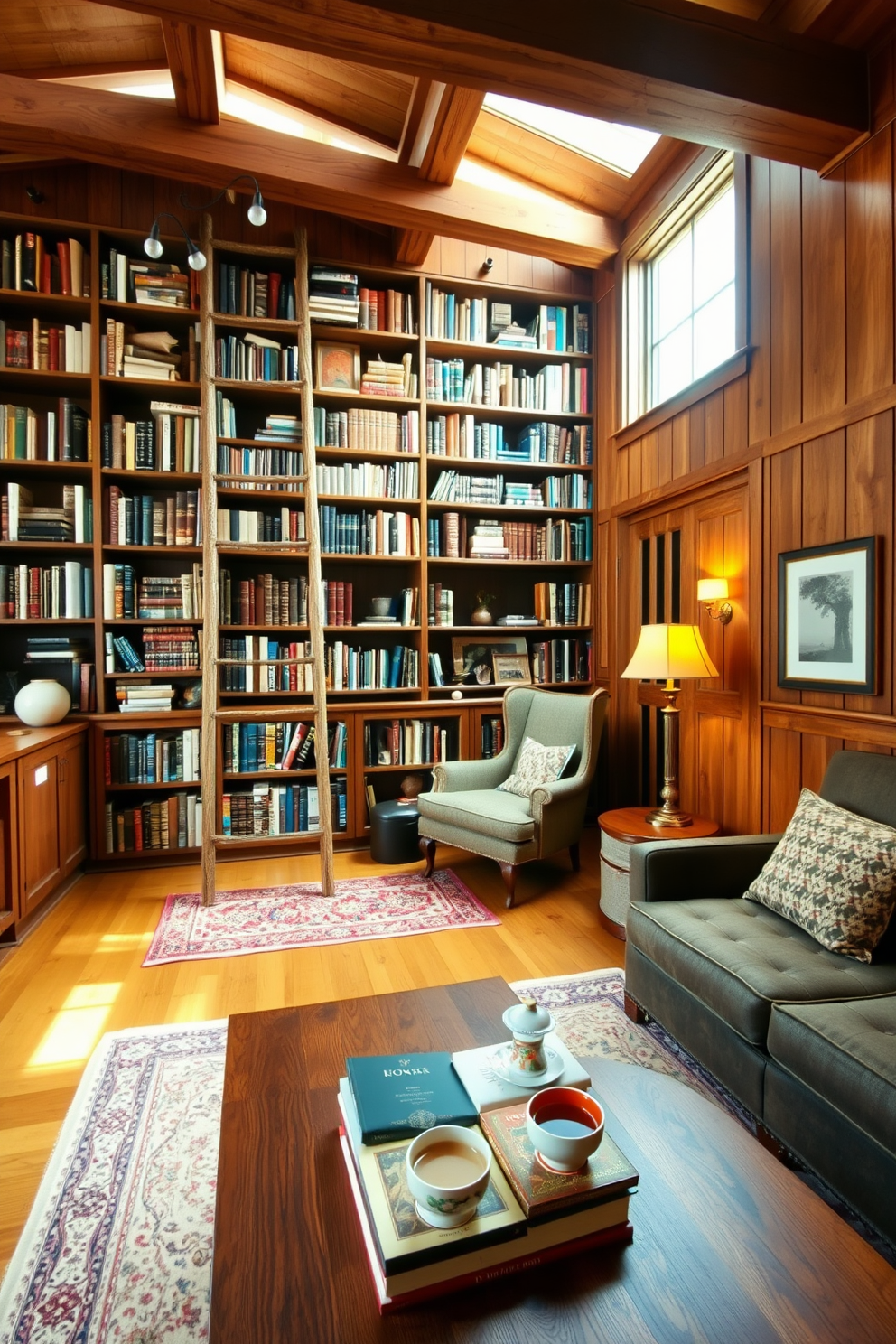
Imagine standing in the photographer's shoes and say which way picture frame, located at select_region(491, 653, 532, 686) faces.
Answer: facing the viewer

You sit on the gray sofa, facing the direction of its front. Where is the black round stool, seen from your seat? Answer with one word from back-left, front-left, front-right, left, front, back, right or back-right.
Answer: front-right

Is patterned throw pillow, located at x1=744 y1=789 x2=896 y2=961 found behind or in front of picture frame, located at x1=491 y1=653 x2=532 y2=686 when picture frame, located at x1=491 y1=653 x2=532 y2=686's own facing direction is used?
in front

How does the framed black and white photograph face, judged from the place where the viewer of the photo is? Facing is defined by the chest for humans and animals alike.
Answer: facing the viewer and to the left of the viewer

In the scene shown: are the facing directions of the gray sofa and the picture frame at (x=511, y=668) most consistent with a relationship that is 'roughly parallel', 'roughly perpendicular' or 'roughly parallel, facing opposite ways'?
roughly perpendicular

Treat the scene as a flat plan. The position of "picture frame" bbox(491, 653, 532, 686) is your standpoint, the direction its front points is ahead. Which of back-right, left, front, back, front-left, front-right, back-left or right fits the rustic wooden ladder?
front-right

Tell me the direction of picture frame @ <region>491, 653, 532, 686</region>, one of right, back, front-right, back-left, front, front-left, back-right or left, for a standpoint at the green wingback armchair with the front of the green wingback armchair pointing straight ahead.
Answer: back-right

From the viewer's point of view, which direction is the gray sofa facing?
to the viewer's left

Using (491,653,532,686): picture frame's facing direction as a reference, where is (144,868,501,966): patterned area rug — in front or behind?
in front

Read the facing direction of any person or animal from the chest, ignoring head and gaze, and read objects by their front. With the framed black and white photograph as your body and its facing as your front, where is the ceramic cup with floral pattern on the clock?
The ceramic cup with floral pattern is roughly at 11 o'clock from the framed black and white photograph.

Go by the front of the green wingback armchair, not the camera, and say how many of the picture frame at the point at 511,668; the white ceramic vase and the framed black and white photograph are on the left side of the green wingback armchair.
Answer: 1
